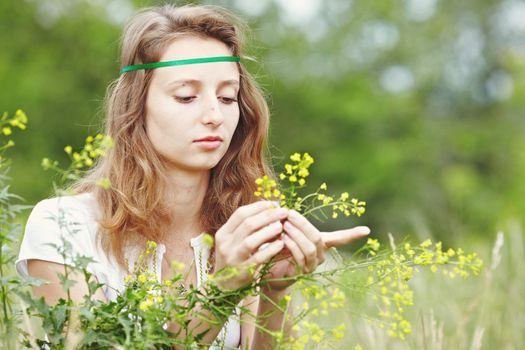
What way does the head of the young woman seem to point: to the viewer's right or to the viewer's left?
to the viewer's right

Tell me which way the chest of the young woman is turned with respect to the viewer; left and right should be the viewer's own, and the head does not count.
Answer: facing the viewer and to the right of the viewer
